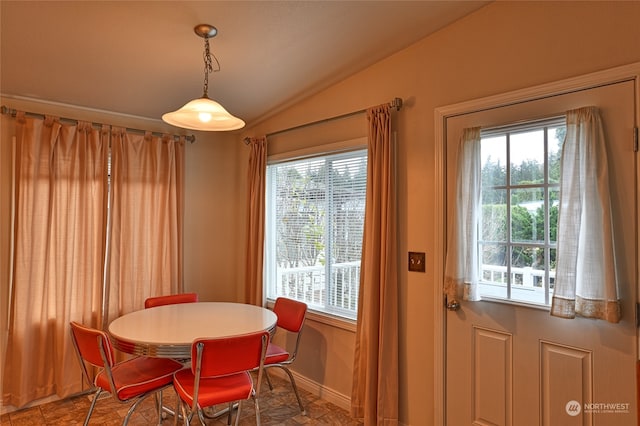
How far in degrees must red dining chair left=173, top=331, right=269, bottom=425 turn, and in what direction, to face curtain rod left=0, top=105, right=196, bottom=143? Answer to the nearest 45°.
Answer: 0° — it already faces it

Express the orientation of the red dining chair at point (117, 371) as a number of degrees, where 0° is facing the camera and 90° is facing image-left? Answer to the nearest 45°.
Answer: approximately 225°

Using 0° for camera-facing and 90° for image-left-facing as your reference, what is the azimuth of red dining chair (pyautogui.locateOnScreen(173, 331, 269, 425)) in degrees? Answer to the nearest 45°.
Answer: approximately 135°

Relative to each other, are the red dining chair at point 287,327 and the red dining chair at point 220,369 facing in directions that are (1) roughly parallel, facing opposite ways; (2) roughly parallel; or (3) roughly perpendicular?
roughly perpendicular

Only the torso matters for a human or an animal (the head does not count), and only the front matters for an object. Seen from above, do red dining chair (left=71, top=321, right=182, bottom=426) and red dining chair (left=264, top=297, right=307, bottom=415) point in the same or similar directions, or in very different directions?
very different directions

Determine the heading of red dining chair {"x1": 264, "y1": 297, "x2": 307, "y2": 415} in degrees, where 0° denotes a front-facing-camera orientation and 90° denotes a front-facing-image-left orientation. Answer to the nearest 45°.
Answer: approximately 45°

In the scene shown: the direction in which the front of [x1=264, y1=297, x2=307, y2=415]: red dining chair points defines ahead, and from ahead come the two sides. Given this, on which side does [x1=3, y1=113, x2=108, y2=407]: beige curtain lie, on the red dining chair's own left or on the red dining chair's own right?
on the red dining chair's own right
